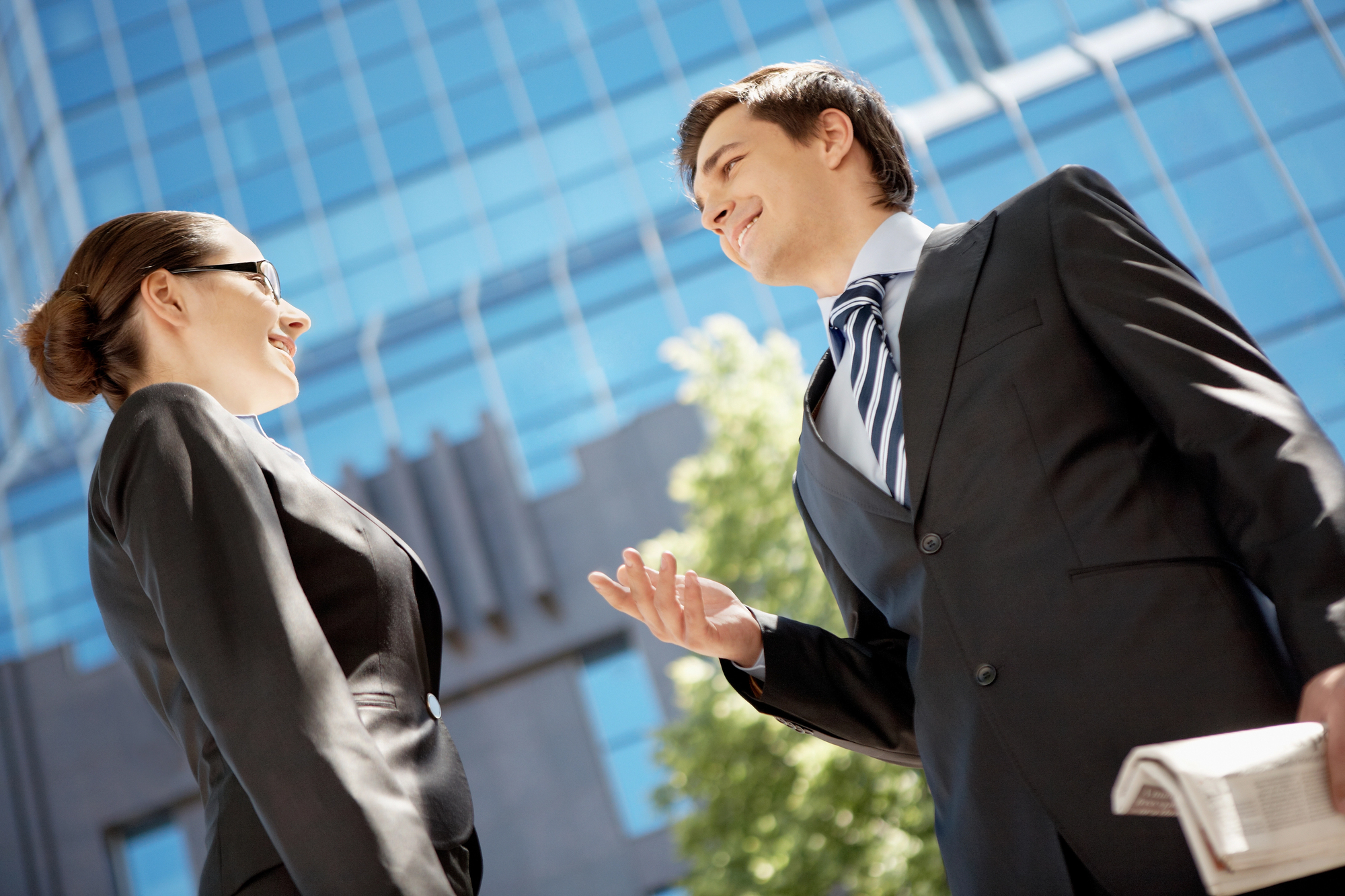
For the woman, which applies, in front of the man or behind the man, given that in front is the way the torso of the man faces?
in front

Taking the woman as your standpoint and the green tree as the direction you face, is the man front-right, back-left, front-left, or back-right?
front-right

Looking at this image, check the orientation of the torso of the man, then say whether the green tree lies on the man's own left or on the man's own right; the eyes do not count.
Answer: on the man's own right

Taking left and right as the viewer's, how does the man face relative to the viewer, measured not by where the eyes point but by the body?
facing the viewer and to the left of the viewer

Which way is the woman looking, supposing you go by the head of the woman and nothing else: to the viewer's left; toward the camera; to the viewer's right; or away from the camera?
to the viewer's right

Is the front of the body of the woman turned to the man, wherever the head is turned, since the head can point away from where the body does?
yes

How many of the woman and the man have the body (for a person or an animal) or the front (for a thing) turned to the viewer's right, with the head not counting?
1

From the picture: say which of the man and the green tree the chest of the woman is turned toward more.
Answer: the man

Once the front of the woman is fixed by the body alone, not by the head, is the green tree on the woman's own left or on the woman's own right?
on the woman's own left

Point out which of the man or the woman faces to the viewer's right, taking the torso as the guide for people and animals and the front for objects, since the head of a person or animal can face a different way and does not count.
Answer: the woman

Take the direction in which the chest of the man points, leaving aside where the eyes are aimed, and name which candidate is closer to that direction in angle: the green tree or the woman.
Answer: the woman

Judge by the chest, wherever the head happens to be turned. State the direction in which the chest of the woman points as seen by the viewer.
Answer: to the viewer's right

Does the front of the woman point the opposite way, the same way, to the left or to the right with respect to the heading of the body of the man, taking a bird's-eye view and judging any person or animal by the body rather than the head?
the opposite way
